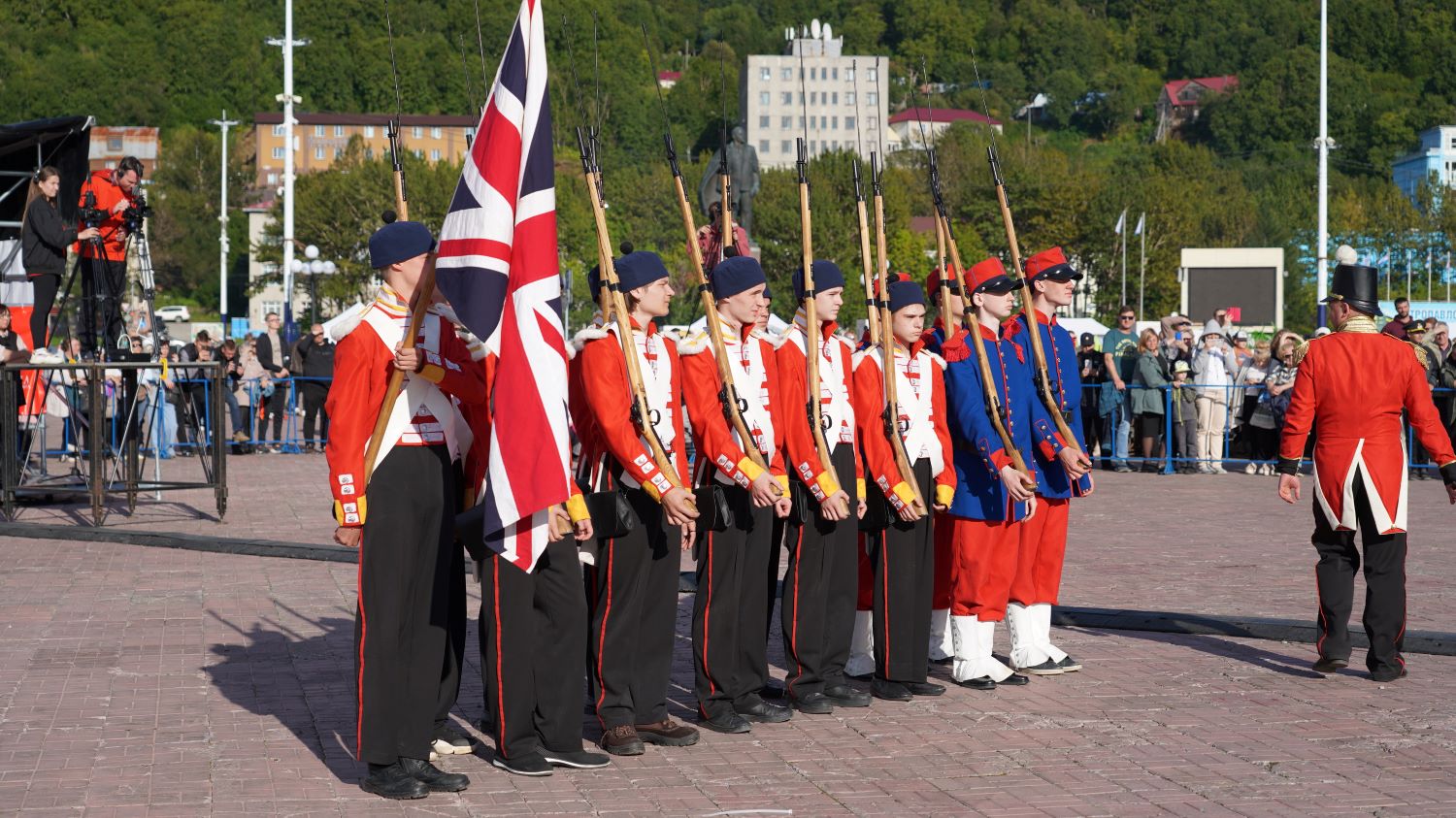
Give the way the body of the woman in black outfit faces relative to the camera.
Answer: to the viewer's right

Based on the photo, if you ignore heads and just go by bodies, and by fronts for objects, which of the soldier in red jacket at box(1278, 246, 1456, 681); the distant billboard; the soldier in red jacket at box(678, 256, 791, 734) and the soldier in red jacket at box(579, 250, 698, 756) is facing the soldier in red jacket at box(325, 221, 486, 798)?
the distant billboard

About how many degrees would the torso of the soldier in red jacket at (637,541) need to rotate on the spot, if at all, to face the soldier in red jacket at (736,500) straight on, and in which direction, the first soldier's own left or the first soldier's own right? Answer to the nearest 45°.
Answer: approximately 90° to the first soldier's own left

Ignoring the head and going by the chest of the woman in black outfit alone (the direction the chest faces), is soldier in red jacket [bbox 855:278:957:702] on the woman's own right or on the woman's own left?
on the woman's own right

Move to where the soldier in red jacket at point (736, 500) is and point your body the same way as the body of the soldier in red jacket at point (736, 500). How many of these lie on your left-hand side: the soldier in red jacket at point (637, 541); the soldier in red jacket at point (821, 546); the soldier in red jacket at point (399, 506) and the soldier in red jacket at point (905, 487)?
2

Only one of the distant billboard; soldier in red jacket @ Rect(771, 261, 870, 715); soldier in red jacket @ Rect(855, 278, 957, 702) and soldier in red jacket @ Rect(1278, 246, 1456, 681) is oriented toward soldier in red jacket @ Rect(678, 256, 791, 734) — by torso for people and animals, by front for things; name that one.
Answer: the distant billboard

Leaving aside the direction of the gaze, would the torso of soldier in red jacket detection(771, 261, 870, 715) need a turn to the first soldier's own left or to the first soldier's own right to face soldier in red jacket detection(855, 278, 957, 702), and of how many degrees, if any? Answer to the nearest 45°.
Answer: approximately 90° to the first soldier's own left

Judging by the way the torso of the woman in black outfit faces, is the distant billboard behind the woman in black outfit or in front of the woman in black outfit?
in front

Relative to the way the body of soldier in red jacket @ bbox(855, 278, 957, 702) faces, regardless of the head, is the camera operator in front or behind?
behind

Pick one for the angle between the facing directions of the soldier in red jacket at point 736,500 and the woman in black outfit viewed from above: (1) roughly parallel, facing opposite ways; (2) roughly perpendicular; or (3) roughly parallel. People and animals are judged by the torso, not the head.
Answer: roughly perpendicular

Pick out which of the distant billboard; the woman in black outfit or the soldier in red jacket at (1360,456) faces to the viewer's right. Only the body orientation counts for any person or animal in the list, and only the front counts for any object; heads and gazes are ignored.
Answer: the woman in black outfit

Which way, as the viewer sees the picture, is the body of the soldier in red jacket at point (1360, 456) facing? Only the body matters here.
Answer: away from the camera

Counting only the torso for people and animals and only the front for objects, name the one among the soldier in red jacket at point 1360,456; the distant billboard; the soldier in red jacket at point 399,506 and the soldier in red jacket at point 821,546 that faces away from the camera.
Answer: the soldier in red jacket at point 1360,456

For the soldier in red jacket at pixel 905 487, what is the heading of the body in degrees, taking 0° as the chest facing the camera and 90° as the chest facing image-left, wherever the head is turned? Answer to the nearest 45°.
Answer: approximately 315°

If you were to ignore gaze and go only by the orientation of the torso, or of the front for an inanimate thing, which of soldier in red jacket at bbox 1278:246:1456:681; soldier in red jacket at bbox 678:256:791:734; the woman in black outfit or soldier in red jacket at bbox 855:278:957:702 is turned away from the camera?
soldier in red jacket at bbox 1278:246:1456:681

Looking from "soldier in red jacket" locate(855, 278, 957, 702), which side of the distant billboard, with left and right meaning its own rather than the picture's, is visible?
front

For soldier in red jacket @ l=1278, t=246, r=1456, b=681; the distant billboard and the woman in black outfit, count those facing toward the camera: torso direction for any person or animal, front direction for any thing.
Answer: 1

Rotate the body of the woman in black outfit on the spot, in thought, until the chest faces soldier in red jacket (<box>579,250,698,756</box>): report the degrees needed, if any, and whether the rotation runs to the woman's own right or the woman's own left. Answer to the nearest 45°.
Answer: approximately 90° to the woman's own right
